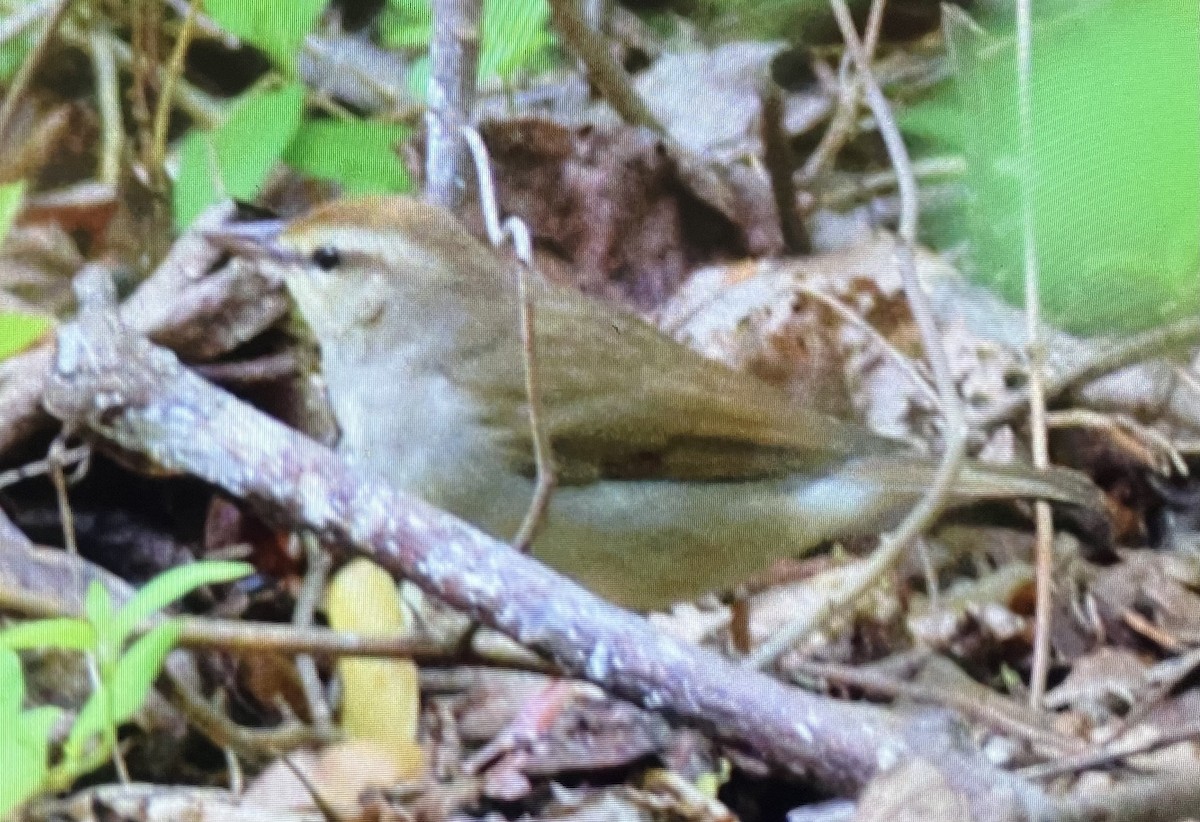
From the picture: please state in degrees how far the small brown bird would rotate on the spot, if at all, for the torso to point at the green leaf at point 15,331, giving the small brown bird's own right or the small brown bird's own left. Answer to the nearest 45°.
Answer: approximately 45° to the small brown bird's own left

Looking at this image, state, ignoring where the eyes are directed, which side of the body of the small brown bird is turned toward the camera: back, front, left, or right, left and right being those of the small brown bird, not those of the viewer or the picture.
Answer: left

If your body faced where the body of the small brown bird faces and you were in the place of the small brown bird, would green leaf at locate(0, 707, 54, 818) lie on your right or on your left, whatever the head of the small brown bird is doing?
on your left

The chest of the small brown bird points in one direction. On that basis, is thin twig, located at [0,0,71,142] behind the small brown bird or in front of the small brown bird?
in front

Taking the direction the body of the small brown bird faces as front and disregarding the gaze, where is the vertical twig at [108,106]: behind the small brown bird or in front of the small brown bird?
in front

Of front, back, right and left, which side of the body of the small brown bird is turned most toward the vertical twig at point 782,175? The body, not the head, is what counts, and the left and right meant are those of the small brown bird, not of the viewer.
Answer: right

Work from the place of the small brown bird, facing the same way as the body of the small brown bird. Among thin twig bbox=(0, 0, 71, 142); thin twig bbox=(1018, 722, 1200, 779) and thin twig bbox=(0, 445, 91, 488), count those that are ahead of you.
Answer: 2
